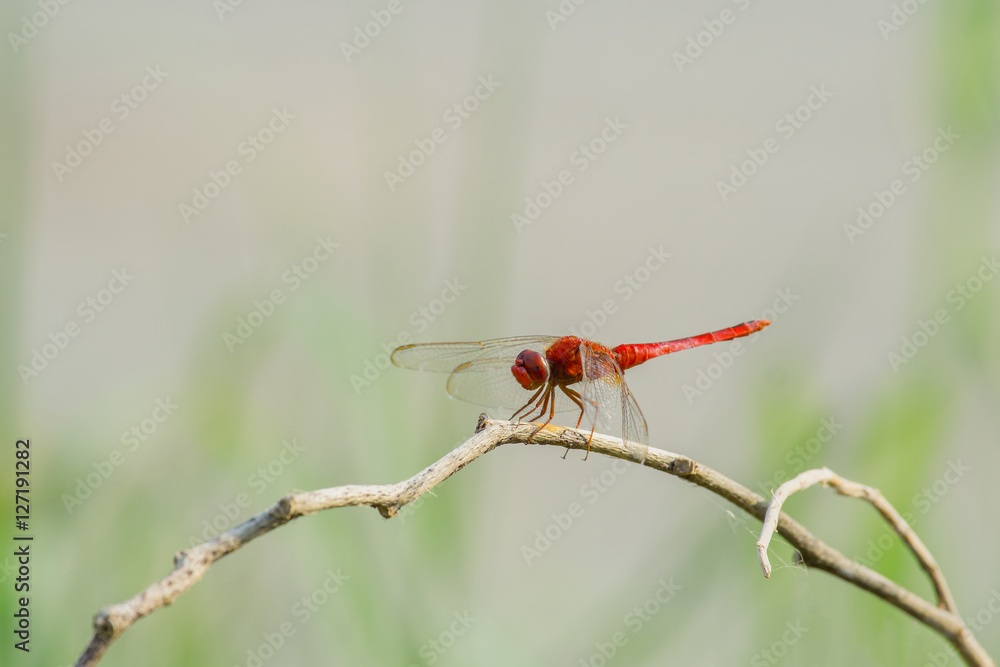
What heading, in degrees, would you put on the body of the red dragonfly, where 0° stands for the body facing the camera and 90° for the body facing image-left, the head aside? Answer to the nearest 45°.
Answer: approximately 45°
